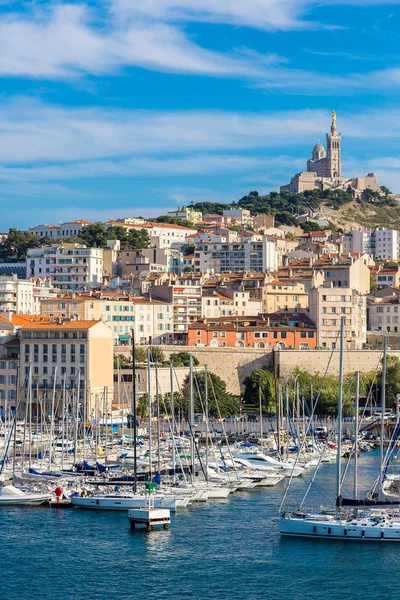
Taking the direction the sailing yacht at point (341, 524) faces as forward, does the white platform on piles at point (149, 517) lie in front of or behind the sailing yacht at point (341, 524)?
in front

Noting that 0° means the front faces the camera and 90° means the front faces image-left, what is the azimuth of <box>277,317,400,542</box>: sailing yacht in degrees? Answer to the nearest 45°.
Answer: approximately 90°
